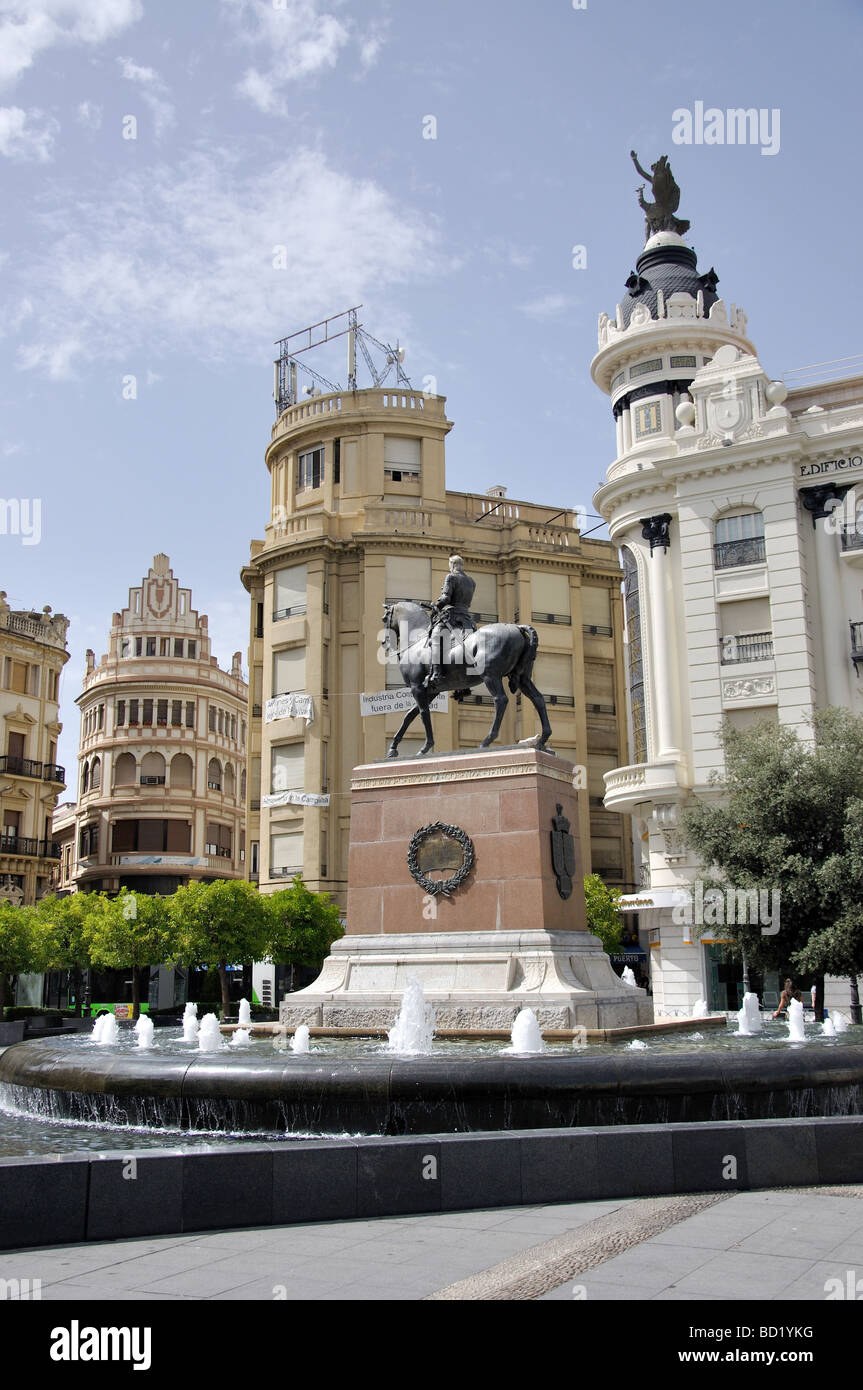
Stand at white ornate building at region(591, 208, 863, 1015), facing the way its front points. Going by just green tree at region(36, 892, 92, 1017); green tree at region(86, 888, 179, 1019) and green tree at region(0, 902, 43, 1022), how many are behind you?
0

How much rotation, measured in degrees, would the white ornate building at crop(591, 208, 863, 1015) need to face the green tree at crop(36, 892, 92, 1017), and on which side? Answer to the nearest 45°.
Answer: approximately 45° to its right

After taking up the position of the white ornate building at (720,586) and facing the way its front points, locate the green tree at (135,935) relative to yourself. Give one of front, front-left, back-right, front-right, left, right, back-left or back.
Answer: front-right

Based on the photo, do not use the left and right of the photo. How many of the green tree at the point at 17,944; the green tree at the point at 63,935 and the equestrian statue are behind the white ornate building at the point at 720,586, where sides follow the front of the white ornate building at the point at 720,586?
0

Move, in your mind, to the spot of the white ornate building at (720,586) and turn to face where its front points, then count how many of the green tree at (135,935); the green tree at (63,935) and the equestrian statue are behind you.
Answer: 0

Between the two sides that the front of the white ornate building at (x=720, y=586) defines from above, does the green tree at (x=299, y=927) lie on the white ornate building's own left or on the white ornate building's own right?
on the white ornate building's own right

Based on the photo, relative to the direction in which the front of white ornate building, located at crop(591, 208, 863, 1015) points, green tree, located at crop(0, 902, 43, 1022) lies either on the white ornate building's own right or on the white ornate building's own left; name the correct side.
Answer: on the white ornate building's own right

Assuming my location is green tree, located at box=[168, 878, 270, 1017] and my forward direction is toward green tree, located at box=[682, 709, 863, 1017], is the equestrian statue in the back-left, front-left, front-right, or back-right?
front-right

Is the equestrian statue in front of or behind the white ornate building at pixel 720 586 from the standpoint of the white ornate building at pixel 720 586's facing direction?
in front

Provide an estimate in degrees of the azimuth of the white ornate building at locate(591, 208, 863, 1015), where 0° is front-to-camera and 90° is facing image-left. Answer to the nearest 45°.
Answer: approximately 45°

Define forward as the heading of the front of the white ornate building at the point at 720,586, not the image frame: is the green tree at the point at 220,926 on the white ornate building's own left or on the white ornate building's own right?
on the white ornate building's own right

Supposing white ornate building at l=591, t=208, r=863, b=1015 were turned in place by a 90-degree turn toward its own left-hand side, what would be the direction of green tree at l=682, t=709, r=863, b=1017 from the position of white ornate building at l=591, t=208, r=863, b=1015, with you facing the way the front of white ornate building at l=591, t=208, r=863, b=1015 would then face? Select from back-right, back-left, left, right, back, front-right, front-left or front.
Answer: front-right
